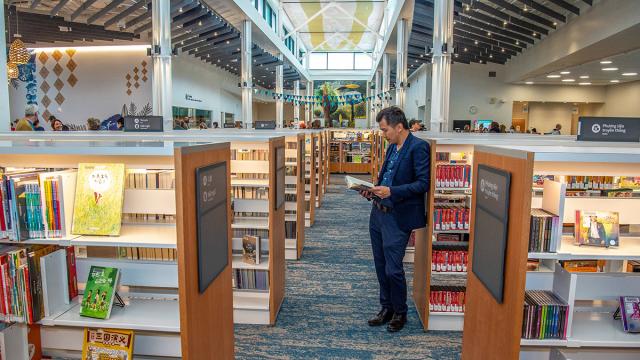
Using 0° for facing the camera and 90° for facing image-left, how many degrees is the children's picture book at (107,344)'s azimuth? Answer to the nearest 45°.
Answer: approximately 0°

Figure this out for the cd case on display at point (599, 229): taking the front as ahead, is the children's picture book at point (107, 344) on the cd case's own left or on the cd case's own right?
on the cd case's own right

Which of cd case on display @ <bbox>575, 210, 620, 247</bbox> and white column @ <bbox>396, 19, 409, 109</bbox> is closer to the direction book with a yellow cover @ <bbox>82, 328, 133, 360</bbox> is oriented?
the cd case on display

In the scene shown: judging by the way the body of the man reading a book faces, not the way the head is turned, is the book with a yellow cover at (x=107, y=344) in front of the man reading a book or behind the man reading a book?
in front

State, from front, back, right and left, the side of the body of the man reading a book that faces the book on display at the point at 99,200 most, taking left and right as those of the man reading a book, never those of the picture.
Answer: front

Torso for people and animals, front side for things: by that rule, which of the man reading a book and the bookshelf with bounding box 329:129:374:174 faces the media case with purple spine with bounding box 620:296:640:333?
the bookshelf

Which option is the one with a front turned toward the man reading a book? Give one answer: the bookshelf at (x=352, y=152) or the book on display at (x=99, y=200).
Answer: the bookshelf

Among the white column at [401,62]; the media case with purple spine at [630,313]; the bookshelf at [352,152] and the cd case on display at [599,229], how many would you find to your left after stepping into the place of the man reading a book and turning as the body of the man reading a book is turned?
2

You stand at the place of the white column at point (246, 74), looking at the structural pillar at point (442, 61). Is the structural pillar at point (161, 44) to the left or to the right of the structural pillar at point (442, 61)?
right

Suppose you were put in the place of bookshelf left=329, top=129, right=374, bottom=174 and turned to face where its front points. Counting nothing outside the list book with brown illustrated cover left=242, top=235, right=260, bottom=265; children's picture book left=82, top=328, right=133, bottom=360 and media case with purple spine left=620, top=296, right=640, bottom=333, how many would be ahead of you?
3

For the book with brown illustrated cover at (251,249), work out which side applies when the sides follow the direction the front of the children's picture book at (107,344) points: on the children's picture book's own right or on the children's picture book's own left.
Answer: on the children's picture book's own left

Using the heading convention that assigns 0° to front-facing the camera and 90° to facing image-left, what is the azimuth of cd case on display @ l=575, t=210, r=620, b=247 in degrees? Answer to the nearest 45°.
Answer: approximately 0°

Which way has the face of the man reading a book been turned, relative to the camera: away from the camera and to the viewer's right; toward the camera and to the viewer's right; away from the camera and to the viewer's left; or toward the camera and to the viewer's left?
toward the camera and to the viewer's left

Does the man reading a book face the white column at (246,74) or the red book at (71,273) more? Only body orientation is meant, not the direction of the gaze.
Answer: the red book

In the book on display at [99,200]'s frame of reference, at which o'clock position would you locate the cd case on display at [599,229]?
the cd case on display at [599,229] is roughly at 10 o'clock from the book on display at [99,200].
